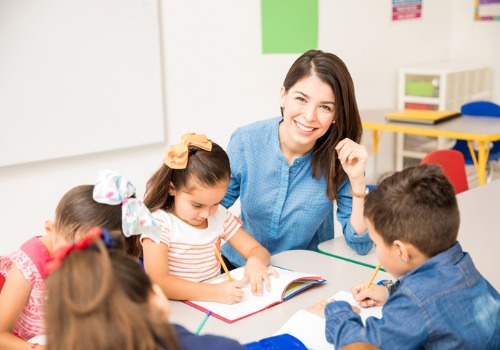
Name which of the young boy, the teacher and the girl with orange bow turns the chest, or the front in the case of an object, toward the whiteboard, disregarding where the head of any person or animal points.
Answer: the young boy

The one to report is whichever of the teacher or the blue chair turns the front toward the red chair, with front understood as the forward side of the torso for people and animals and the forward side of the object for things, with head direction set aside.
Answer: the blue chair

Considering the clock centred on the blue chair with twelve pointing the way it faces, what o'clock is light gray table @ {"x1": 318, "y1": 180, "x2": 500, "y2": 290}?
The light gray table is roughly at 12 o'clock from the blue chair.

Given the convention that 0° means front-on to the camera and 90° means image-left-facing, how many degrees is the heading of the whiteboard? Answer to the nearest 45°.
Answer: approximately 315°

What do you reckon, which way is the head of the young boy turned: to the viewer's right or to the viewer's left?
to the viewer's left

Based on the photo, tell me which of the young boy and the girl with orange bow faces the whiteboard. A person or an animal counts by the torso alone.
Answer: the young boy

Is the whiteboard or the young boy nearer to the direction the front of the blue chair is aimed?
the young boy

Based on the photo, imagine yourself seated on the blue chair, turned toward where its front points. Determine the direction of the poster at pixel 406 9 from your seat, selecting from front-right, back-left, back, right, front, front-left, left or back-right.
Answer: back-right

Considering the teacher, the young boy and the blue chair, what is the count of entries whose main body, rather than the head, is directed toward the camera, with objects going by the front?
2
